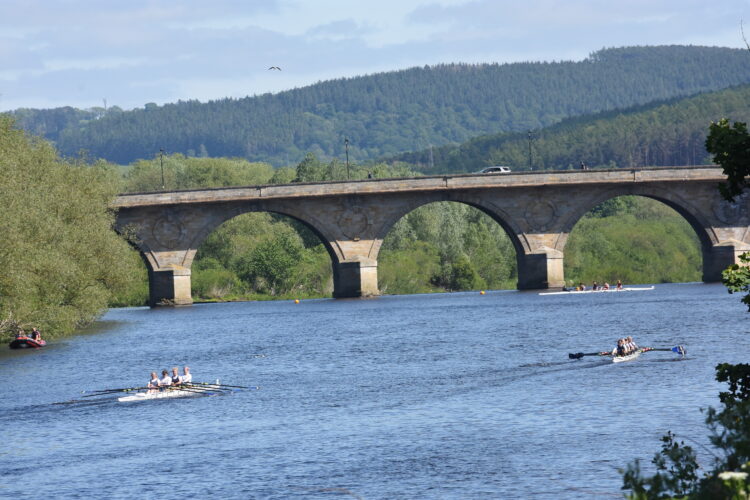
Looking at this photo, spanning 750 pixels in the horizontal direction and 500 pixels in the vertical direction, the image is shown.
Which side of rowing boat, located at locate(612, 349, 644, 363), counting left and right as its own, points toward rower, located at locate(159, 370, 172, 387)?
back

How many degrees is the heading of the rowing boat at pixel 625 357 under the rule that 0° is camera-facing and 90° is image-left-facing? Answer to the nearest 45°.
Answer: approximately 225°

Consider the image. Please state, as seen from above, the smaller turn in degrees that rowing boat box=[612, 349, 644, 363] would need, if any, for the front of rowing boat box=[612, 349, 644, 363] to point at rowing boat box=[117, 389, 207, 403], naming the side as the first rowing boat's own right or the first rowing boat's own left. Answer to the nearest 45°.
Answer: approximately 180°

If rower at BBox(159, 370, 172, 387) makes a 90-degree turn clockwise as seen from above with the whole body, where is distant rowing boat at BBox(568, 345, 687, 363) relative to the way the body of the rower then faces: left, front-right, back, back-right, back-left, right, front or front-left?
back-right

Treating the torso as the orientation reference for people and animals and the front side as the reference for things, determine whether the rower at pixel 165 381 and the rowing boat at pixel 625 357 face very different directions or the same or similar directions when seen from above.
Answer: very different directions
